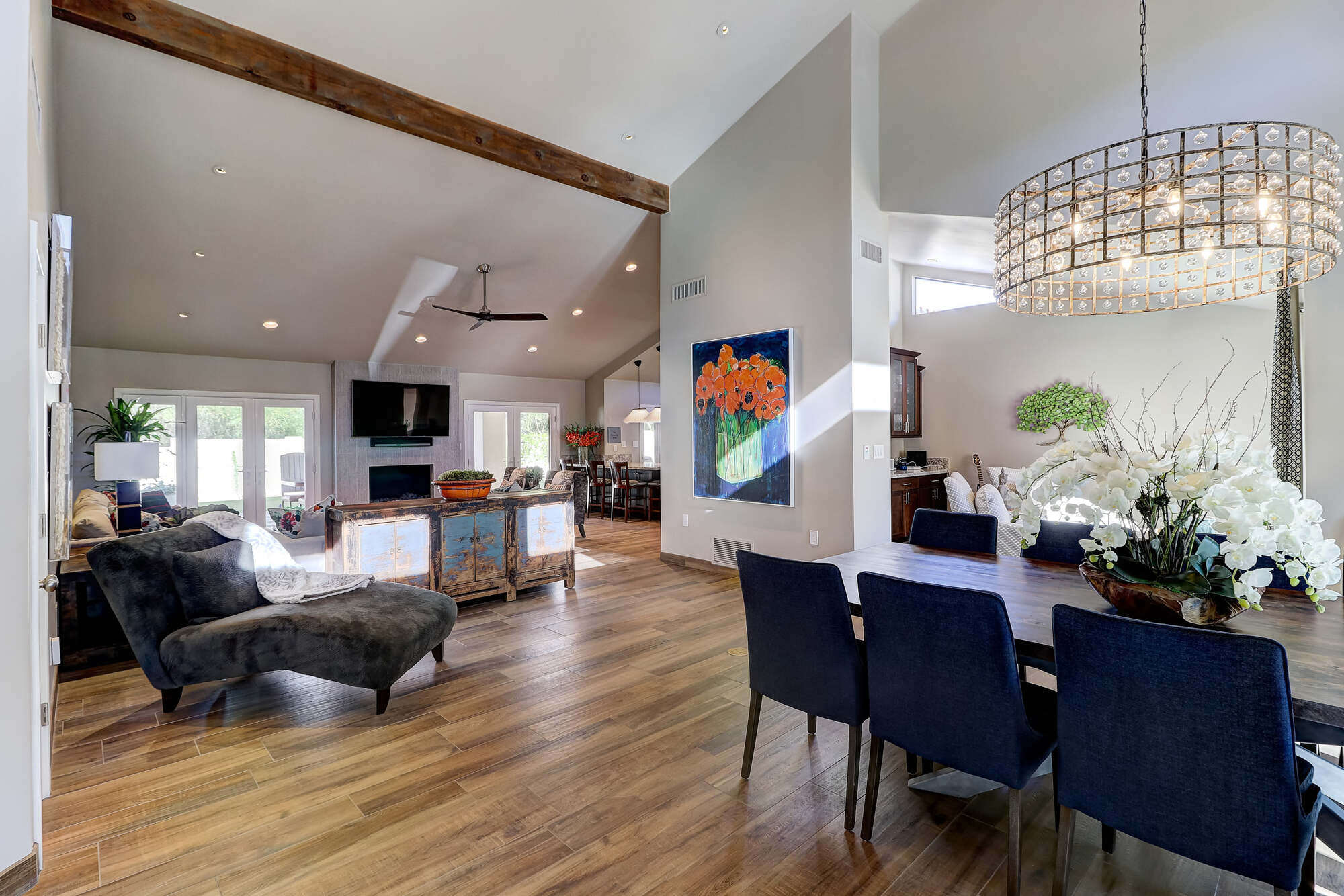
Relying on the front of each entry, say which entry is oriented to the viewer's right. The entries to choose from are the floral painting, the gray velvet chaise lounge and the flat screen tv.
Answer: the gray velvet chaise lounge

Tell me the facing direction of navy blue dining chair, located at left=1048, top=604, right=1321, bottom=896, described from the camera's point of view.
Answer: facing away from the viewer and to the right of the viewer

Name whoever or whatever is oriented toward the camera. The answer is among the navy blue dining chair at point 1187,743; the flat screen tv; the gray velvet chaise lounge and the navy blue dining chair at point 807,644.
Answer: the flat screen tv

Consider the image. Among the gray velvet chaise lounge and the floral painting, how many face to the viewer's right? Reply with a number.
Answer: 1

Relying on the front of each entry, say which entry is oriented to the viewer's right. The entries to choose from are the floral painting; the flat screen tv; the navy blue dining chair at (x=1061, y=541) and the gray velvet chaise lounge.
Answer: the gray velvet chaise lounge

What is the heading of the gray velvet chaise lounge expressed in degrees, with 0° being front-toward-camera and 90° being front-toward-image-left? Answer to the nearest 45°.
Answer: approximately 270°

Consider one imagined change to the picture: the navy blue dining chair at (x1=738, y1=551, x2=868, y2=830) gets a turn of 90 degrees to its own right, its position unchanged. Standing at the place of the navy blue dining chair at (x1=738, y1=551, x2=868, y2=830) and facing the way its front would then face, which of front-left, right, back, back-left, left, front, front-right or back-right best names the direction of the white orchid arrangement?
front-left

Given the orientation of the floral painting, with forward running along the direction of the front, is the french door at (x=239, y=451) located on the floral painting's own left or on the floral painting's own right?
on the floral painting's own right

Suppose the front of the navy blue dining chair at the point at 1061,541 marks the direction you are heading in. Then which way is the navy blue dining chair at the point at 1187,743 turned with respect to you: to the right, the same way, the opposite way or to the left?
the opposite way

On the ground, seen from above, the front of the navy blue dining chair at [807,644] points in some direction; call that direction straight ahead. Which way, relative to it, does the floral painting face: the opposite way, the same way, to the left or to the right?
the opposite way

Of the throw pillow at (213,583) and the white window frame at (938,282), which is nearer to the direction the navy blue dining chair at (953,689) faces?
the white window frame

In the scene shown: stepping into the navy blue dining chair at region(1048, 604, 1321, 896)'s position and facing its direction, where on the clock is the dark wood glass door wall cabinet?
The dark wood glass door wall cabinet is roughly at 10 o'clock from the navy blue dining chair.

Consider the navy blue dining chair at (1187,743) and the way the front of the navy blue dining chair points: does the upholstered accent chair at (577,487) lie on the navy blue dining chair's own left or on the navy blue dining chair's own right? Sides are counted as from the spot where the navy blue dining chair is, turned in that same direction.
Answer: on the navy blue dining chair's own left
